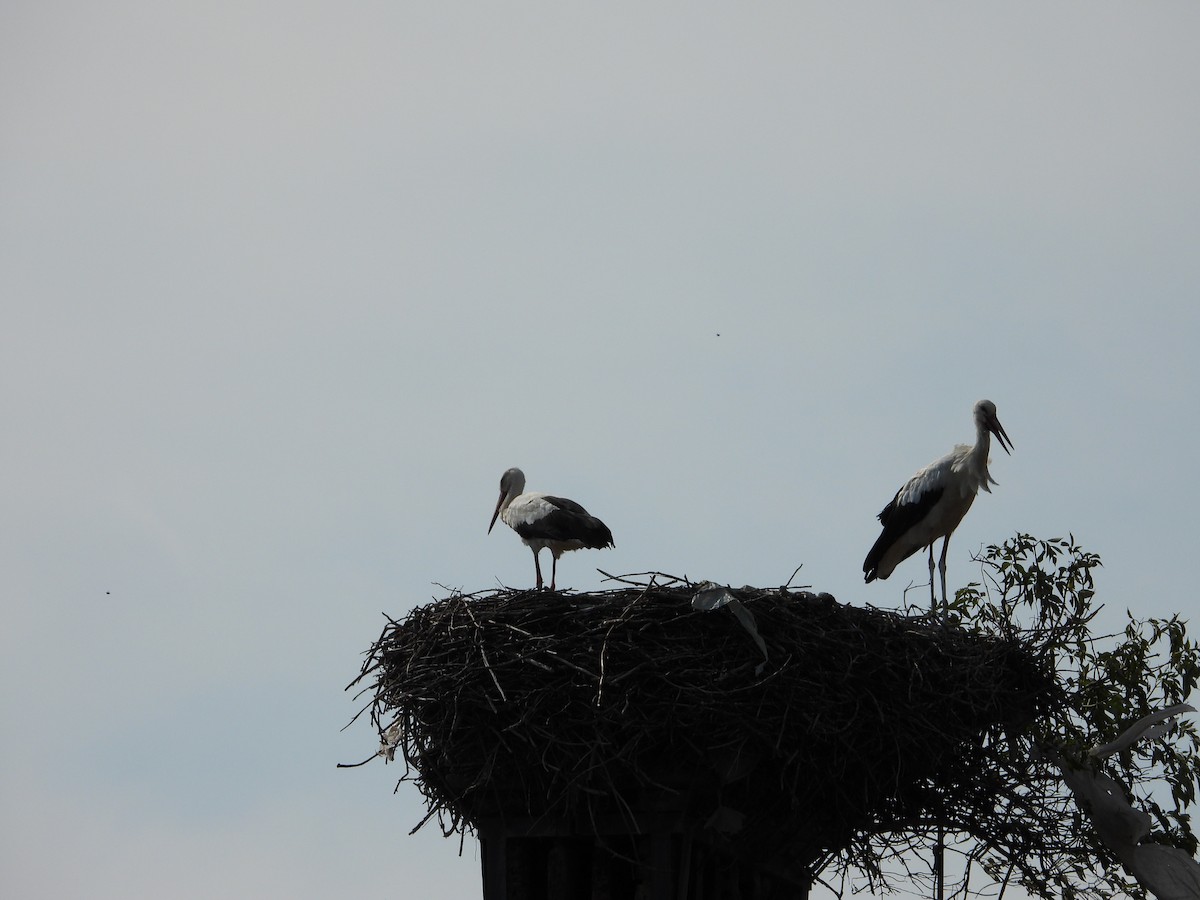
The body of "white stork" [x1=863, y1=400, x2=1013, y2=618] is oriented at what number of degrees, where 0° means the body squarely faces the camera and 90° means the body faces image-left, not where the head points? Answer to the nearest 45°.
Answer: approximately 270°

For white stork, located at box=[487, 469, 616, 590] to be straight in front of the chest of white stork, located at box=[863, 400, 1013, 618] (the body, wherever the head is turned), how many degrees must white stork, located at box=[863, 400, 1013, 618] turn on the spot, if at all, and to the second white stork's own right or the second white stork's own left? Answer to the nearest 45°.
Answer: approximately 180°

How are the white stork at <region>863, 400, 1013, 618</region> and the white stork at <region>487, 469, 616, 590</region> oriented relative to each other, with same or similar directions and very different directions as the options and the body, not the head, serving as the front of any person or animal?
very different directions

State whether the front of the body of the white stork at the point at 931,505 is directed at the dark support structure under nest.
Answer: no

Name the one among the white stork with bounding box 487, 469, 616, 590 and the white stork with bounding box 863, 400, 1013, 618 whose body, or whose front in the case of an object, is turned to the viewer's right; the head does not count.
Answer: the white stork with bounding box 863, 400, 1013, 618

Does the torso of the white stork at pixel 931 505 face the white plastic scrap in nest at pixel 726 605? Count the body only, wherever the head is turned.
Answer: no

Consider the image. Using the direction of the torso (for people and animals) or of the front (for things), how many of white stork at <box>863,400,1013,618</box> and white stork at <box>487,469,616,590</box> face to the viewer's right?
1

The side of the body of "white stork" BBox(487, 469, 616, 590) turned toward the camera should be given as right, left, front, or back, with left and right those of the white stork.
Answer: left

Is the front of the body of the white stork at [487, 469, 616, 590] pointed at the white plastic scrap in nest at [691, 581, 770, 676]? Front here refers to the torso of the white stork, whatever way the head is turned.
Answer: no
